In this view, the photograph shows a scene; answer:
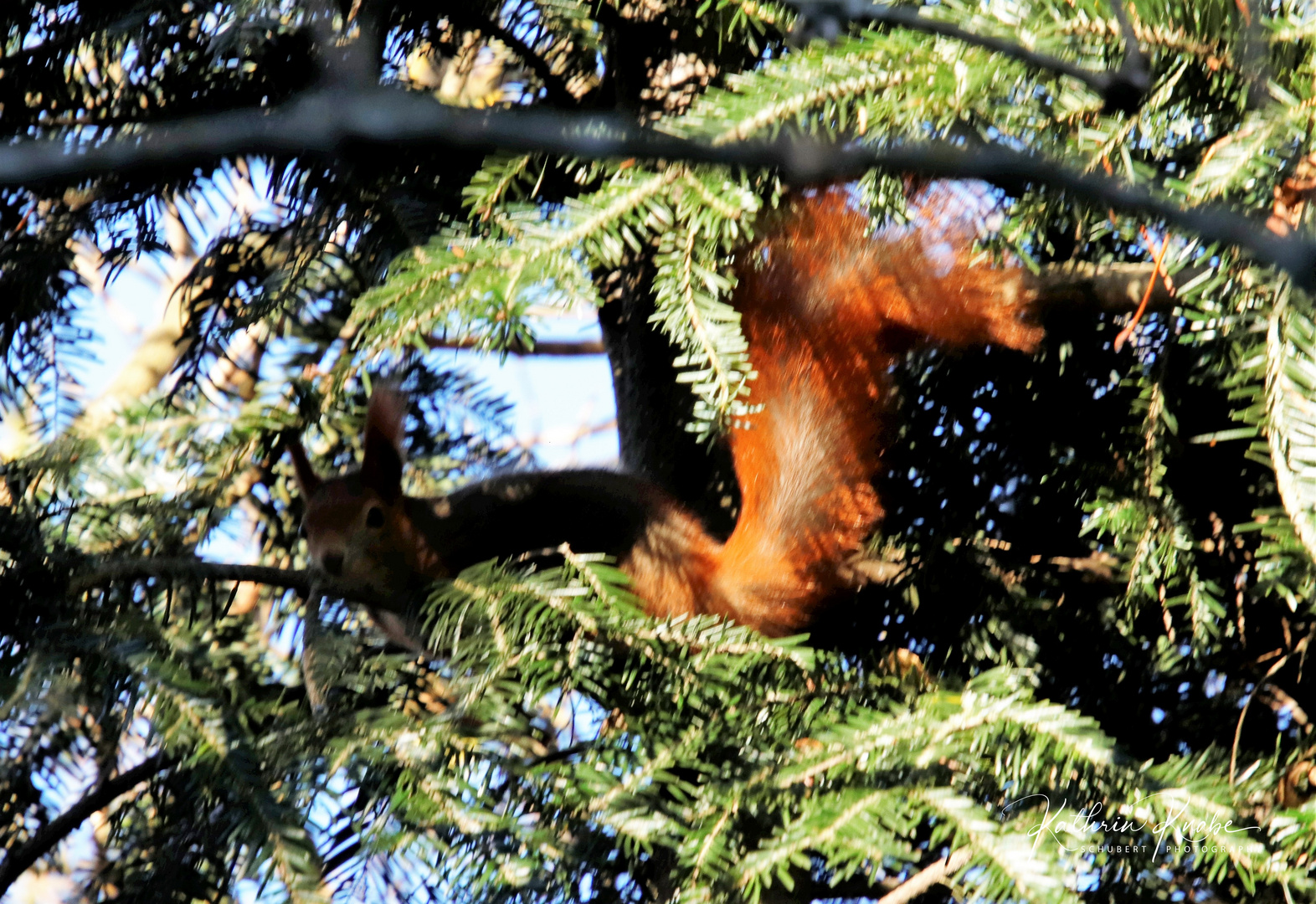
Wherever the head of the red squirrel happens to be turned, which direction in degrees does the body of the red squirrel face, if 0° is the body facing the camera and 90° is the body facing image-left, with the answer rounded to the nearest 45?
approximately 90°

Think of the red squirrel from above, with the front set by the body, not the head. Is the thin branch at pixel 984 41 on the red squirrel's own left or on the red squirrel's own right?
on the red squirrel's own left
